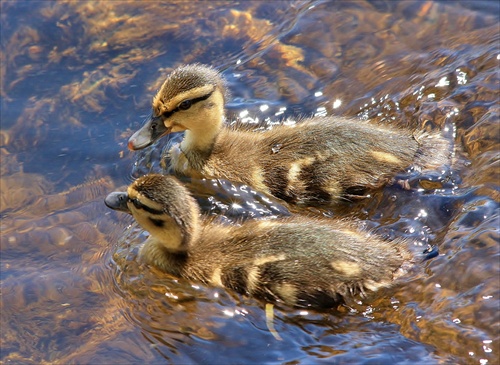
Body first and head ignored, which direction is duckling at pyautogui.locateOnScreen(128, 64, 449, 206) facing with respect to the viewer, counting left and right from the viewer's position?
facing to the left of the viewer

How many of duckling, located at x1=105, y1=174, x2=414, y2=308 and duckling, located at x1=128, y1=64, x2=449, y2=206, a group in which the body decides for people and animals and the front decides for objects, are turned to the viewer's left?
2

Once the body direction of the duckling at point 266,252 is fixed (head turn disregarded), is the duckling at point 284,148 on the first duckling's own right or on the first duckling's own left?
on the first duckling's own right

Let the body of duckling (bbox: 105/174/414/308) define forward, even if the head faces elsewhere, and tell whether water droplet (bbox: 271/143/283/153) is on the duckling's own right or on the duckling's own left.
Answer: on the duckling's own right

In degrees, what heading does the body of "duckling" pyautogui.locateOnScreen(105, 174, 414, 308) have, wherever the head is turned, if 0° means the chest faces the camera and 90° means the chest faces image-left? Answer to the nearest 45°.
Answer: approximately 90°

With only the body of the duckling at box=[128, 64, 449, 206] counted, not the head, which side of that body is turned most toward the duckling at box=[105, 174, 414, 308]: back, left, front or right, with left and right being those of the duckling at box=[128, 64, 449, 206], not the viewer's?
left
